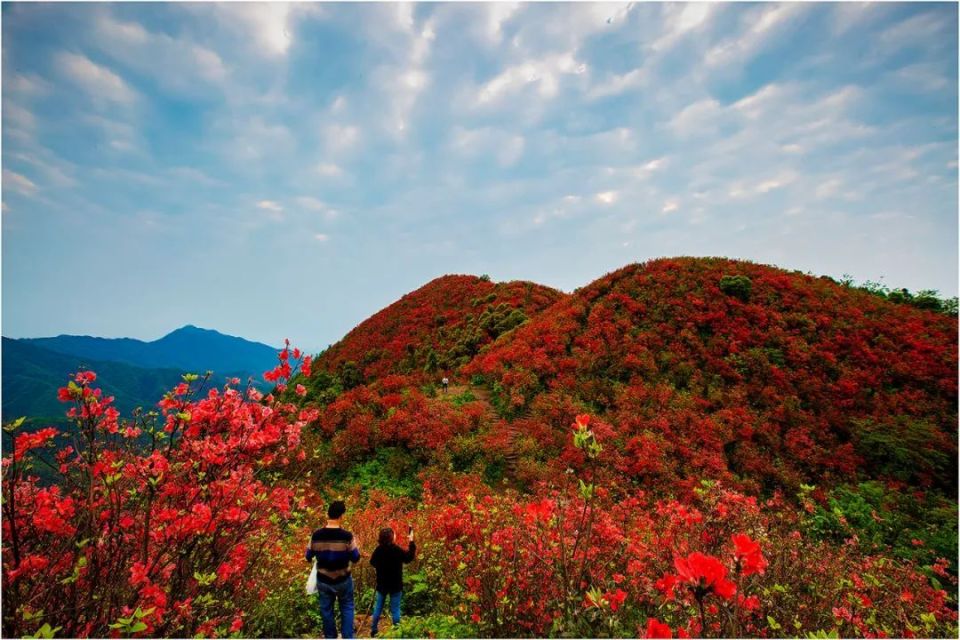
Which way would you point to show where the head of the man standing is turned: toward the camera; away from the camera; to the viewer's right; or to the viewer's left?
away from the camera

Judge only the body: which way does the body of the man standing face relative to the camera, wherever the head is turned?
away from the camera

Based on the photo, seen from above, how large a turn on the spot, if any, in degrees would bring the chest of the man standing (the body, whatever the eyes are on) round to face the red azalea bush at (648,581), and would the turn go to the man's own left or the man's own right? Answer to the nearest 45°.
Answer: approximately 90° to the man's own right
